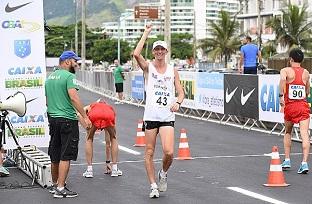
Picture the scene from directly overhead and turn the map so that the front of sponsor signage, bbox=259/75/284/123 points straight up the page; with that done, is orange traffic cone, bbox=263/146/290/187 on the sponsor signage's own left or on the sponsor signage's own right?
on the sponsor signage's own left

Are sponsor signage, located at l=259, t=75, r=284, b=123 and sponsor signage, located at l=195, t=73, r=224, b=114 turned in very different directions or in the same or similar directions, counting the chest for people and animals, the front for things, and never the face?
same or similar directions

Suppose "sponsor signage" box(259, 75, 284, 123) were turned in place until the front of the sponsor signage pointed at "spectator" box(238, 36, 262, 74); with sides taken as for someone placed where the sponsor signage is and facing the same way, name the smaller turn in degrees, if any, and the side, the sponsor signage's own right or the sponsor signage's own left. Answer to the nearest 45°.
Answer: approximately 135° to the sponsor signage's own right

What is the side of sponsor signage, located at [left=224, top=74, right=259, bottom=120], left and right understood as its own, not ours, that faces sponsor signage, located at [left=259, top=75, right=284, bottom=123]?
left

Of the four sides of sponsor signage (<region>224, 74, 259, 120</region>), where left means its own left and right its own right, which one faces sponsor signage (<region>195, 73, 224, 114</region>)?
right

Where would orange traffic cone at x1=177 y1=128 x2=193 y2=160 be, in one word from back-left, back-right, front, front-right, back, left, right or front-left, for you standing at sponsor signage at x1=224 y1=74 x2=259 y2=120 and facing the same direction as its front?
front-left

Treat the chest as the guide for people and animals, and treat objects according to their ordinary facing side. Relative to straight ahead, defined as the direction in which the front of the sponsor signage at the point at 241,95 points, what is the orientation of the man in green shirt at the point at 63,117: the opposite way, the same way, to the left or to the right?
the opposite way

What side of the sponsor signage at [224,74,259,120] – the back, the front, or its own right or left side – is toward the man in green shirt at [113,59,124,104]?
right

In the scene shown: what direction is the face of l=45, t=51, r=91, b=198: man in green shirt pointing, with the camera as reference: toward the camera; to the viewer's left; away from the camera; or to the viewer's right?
to the viewer's right

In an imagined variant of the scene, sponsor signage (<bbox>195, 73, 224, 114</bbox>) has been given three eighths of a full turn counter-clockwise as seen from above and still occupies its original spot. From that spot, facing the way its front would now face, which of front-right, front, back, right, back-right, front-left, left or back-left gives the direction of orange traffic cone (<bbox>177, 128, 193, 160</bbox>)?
right

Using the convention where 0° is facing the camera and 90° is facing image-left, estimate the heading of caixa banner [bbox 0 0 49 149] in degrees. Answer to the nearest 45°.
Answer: approximately 0°
